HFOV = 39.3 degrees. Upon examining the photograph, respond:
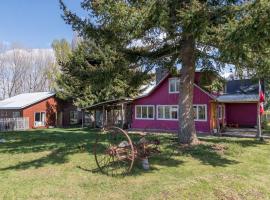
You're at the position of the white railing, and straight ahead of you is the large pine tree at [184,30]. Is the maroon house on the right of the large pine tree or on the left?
left

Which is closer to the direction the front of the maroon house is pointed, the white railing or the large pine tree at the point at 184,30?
the large pine tree

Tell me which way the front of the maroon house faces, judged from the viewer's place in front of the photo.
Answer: facing the viewer

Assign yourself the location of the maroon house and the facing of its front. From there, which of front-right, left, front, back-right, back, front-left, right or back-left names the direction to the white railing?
right

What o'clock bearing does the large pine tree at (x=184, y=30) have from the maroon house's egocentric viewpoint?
The large pine tree is roughly at 12 o'clock from the maroon house.
